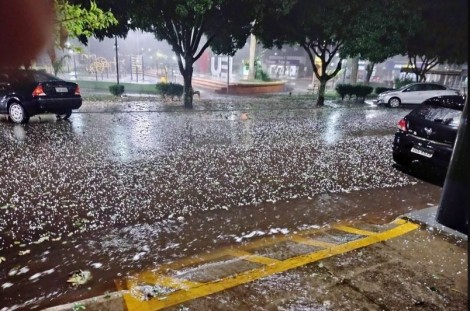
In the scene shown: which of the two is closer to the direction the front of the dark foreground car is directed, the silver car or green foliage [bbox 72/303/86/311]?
the silver car

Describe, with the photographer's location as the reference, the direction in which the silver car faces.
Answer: facing to the left of the viewer

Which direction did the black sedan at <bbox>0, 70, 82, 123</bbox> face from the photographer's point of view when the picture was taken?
facing away from the viewer and to the left of the viewer

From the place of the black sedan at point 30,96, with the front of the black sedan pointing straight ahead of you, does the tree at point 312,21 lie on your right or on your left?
on your right

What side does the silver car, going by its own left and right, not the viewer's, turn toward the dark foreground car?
left

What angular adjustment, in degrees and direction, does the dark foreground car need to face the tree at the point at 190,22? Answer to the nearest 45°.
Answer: approximately 90° to its left

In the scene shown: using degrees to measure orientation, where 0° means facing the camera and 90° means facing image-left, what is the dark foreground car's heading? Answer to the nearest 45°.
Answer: approximately 225°
